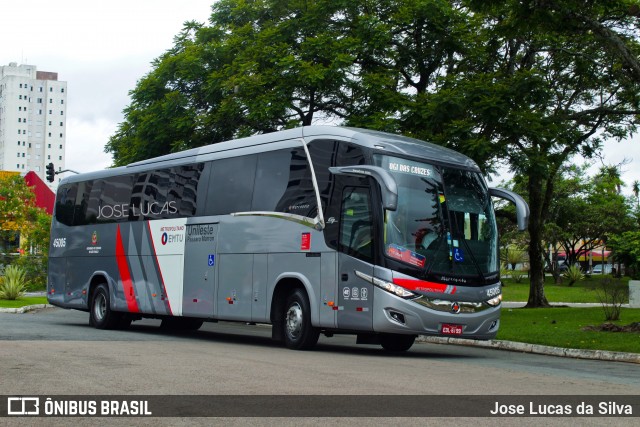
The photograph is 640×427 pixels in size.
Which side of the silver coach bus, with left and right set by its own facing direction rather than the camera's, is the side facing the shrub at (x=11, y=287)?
back

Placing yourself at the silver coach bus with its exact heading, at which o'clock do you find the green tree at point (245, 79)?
The green tree is roughly at 7 o'clock from the silver coach bus.

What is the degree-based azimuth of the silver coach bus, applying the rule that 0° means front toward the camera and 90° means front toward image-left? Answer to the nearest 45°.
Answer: approximately 315°

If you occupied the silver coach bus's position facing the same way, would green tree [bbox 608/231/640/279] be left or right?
on its left

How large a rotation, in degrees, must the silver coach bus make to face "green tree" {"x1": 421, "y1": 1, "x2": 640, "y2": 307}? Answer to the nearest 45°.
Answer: approximately 90° to its left

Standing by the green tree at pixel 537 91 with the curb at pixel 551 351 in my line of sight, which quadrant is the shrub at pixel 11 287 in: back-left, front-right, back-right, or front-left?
back-right

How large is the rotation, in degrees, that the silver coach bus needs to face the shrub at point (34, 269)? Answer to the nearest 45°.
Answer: approximately 180°
